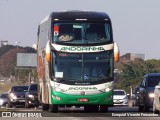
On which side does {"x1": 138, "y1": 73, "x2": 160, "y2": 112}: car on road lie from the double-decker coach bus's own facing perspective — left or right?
on its left

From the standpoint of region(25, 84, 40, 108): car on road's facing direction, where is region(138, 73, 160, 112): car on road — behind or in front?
in front

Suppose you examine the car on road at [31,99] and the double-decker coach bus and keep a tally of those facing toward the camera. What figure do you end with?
2

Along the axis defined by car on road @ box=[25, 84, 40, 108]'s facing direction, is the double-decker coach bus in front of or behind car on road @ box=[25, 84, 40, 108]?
in front

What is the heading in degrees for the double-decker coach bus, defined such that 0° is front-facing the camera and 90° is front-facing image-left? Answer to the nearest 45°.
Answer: approximately 0°

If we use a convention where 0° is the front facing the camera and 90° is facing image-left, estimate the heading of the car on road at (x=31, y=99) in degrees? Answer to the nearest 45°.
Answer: approximately 0°
